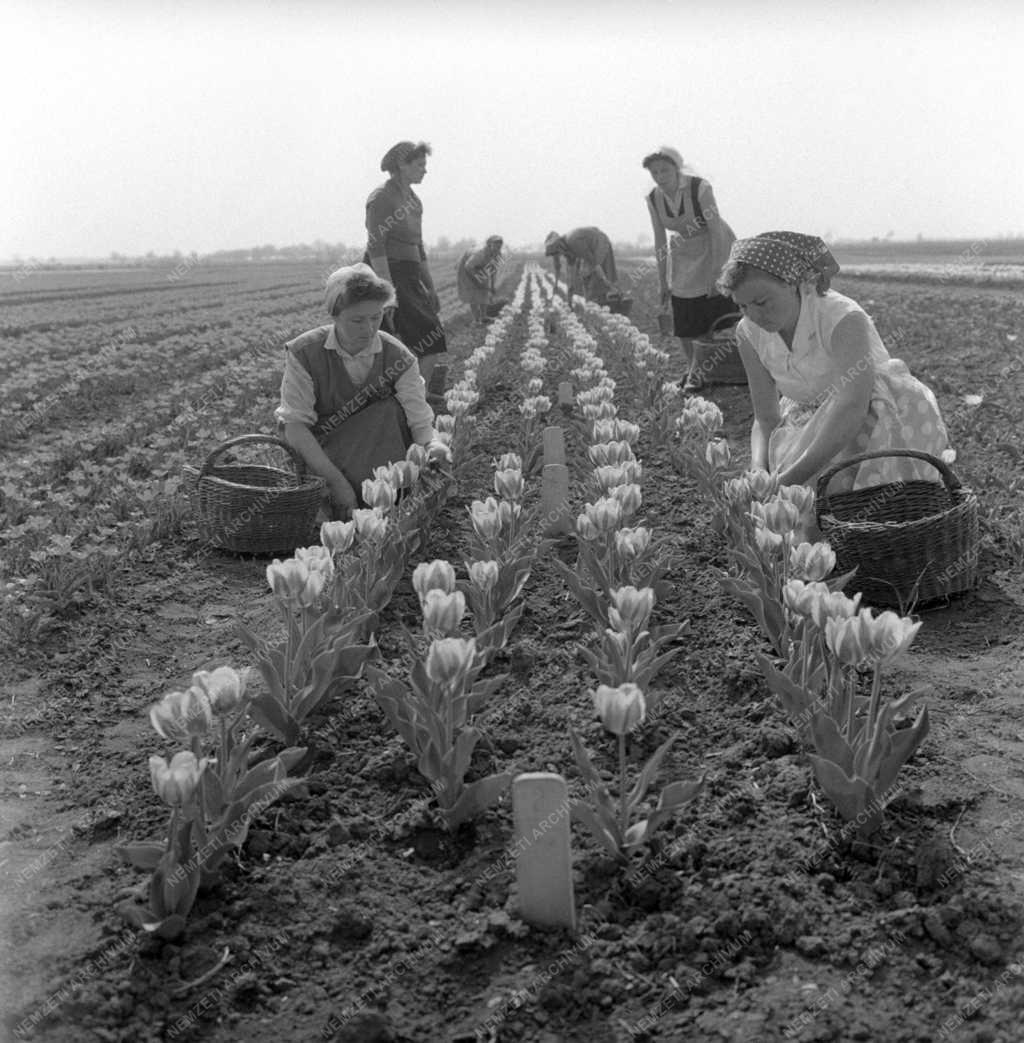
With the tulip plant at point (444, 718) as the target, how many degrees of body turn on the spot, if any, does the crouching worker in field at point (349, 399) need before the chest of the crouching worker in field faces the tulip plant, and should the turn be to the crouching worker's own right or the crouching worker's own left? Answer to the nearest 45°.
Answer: approximately 45° to the crouching worker's own right

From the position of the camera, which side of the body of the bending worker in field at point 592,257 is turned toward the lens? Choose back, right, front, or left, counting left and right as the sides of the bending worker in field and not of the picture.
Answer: left

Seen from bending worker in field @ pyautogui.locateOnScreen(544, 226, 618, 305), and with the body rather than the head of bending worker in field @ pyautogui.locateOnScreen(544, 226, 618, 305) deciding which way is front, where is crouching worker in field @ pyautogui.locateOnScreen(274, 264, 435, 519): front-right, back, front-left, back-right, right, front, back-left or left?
left

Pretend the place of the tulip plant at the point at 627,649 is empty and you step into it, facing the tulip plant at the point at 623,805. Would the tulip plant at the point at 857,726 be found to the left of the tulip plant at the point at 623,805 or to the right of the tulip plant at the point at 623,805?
left

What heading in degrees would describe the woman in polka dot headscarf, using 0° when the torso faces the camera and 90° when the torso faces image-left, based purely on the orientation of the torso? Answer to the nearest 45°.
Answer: approximately 45°

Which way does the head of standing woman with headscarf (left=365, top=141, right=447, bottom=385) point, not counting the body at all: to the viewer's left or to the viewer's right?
to the viewer's right

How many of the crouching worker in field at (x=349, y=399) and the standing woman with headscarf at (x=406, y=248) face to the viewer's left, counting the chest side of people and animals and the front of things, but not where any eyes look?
0

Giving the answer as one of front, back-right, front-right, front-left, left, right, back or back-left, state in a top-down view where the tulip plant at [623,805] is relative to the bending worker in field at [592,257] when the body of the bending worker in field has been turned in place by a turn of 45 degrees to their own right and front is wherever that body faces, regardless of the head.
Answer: back-left

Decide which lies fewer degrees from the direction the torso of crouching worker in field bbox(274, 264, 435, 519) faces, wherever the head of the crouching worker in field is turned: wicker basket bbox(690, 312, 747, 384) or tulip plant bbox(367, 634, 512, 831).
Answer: the tulip plant

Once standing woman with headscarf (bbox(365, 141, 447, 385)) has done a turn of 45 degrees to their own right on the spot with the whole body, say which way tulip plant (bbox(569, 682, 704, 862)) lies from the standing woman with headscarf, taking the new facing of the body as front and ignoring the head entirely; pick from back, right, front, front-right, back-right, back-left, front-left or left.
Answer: front

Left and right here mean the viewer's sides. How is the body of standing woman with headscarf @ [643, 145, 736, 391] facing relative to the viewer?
facing the viewer and to the left of the viewer

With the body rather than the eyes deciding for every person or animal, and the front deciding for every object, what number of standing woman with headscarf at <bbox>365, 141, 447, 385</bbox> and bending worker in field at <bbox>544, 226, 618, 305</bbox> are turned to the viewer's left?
1

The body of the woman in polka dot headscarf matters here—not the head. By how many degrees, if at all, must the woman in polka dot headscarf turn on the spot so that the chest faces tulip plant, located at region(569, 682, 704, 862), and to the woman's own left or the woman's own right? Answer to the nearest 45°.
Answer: approximately 45° to the woman's own left

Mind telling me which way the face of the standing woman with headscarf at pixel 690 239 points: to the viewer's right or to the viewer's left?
to the viewer's left

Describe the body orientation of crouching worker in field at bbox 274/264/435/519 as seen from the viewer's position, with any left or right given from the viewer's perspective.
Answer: facing the viewer and to the right of the viewer
